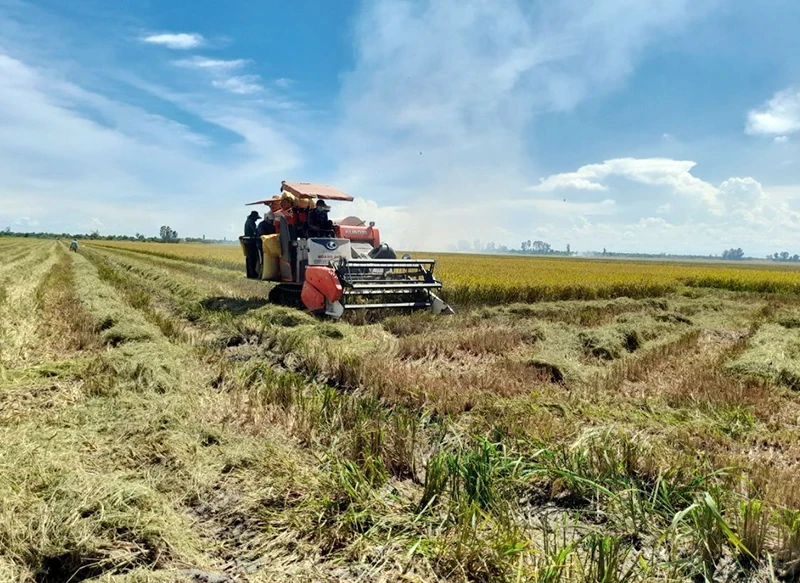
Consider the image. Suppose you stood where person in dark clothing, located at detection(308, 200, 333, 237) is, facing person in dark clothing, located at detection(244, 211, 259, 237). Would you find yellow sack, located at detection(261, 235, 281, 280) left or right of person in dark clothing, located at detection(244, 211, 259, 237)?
left

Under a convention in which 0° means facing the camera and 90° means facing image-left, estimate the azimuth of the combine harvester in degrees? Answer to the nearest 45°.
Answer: approximately 315°

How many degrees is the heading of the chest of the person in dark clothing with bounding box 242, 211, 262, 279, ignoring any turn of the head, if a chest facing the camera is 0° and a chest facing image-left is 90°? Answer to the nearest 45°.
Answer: approximately 270°

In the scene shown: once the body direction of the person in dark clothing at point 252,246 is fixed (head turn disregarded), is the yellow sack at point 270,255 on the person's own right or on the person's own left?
on the person's own right

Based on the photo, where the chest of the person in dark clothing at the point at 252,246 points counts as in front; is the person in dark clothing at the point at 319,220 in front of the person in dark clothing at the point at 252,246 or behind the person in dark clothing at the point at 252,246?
in front
